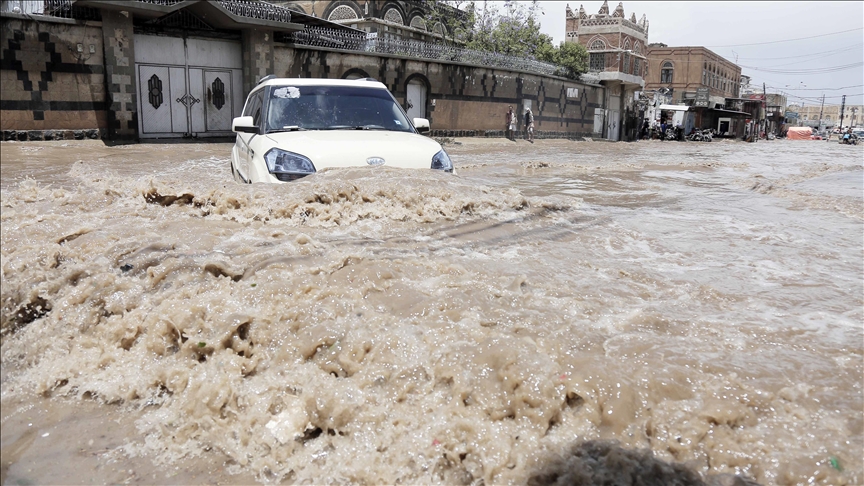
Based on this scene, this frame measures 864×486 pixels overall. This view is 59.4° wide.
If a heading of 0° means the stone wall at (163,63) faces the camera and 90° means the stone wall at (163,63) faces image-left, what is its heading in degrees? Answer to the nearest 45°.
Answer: approximately 315°

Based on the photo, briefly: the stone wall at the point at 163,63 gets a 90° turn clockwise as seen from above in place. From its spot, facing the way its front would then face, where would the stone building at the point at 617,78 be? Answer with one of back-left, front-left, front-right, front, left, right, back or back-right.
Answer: back

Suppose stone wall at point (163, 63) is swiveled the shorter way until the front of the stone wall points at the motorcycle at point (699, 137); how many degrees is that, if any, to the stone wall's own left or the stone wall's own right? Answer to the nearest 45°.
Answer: approximately 90° to the stone wall's own left

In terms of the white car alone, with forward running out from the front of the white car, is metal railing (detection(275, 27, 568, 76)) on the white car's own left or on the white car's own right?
on the white car's own left

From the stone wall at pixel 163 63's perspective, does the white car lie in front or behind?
in front

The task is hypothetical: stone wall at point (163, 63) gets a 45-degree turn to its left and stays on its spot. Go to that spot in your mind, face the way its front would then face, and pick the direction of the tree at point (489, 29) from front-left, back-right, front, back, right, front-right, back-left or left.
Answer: front-left

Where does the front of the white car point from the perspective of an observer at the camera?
facing the viewer and to the right of the viewer

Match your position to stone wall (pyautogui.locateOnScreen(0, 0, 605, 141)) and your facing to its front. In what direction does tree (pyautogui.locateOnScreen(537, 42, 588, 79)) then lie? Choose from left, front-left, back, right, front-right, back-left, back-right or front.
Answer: left

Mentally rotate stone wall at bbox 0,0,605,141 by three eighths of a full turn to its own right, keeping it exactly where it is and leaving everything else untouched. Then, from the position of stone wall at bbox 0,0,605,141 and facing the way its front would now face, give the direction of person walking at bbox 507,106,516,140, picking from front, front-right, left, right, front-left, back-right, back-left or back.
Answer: back-right
